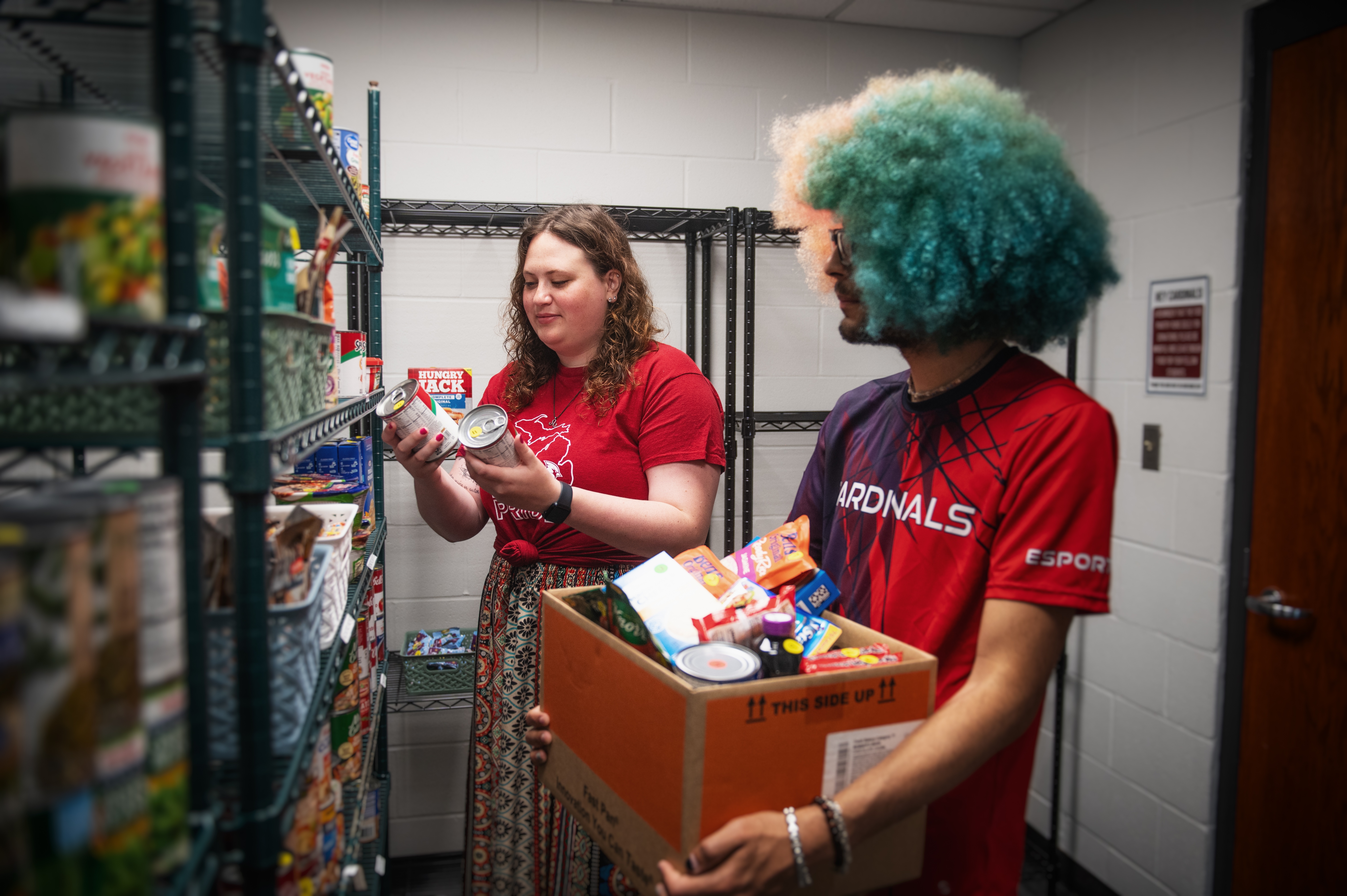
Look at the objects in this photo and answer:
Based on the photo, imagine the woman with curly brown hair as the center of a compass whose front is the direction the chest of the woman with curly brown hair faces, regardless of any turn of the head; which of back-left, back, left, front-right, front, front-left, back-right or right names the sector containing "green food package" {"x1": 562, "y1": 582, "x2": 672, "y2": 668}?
front-left

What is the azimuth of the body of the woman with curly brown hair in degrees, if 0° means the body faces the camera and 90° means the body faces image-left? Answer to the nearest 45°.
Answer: approximately 45°

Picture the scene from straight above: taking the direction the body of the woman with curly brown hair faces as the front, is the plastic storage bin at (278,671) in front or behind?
in front

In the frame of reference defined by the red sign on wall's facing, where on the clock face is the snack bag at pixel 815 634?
The snack bag is roughly at 11 o'clock from the red sign on wall.

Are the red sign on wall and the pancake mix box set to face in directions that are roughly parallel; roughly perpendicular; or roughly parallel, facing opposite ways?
roughly perpendicular

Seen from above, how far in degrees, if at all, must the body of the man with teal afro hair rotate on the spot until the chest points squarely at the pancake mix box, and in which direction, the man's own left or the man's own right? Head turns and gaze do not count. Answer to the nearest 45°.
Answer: approximately 90° to the man's own right

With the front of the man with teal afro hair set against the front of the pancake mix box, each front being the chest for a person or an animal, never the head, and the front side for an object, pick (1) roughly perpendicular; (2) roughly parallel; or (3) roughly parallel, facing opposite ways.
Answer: roughly perpendicular

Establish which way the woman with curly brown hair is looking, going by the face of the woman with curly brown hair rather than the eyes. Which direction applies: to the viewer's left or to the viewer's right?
to the viewer's left

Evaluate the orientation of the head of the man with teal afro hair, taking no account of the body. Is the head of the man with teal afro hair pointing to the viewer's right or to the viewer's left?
to the viewer's left
